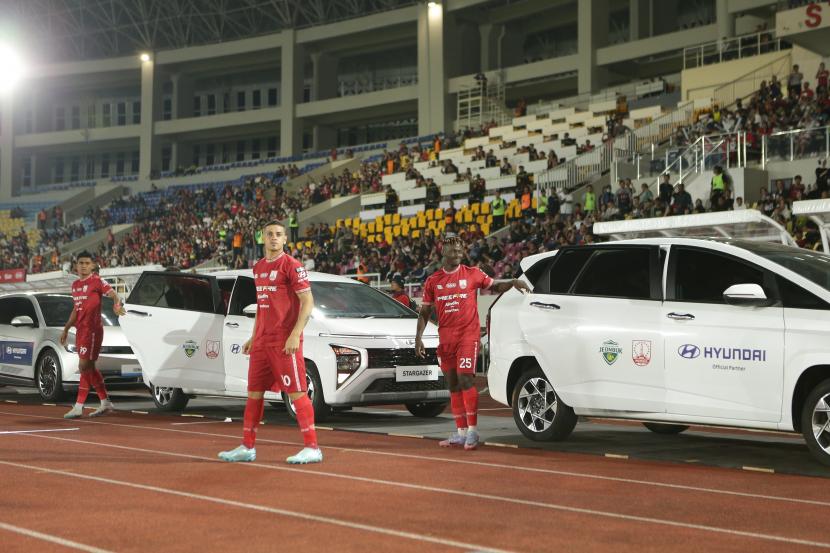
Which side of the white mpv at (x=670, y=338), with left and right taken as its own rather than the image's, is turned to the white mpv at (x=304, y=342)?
back

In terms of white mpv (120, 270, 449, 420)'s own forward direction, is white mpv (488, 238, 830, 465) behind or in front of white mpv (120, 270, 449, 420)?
in front

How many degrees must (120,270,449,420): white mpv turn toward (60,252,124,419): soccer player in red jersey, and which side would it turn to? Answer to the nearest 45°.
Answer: approximately 135° to its right

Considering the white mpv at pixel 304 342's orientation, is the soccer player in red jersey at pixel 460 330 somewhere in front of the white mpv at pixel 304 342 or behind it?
in front

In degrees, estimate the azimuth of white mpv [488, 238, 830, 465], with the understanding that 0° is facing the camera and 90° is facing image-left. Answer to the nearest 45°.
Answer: approximately 315°

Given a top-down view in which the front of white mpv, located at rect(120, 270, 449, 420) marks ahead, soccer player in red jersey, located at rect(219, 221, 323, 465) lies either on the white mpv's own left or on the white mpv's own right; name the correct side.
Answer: on the white mpv's own right

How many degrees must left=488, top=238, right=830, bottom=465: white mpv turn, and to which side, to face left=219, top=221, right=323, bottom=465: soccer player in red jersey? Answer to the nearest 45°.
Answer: approximately 135° to its right
